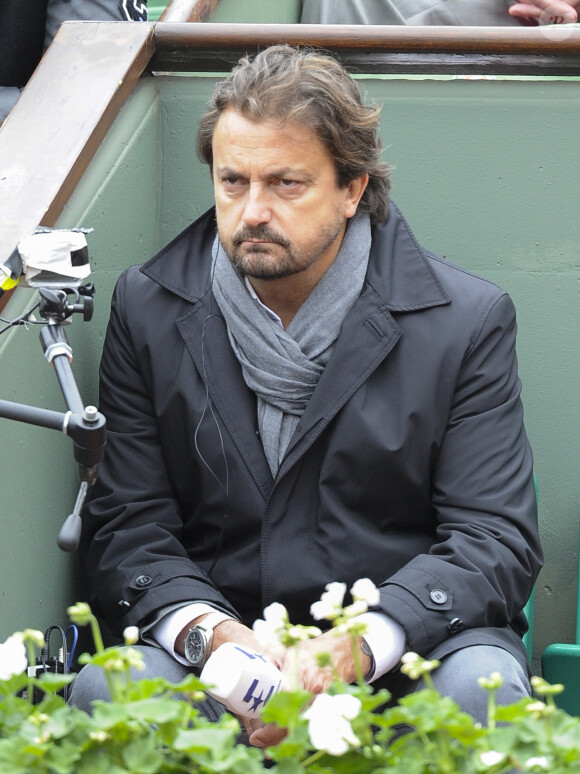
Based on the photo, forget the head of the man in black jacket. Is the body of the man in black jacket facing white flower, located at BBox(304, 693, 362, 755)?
yes

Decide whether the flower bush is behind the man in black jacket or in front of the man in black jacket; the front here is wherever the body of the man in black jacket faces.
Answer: in front

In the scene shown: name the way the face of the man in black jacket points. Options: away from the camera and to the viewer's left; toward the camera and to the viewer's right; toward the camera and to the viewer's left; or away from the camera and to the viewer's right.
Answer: toward the camera and to the viewer's left

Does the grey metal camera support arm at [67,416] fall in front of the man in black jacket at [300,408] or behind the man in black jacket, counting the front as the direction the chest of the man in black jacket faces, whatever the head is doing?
in front
